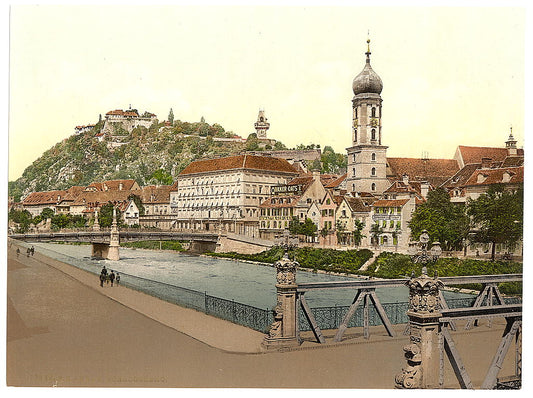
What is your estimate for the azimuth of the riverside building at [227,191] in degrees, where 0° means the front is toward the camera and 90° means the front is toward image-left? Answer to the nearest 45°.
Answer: approximately 45°

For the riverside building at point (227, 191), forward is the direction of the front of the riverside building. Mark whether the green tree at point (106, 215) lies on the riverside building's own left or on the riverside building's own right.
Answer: on the riverside building's own right

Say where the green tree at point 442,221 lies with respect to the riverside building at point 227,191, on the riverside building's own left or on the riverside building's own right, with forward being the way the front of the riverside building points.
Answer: on the riverside building's own left

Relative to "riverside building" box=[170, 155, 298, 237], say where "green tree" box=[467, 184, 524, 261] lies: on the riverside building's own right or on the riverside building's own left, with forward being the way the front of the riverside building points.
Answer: on the riverside building's own left

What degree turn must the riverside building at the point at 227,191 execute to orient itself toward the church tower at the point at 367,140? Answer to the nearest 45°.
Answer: approximately 90° to its left

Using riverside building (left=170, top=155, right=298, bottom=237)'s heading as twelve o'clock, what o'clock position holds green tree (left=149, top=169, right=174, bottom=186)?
The green tree is roughly at 4 o'clock from the riverside building.

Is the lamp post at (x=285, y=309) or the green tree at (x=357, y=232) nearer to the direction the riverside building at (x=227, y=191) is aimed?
the lamp post
